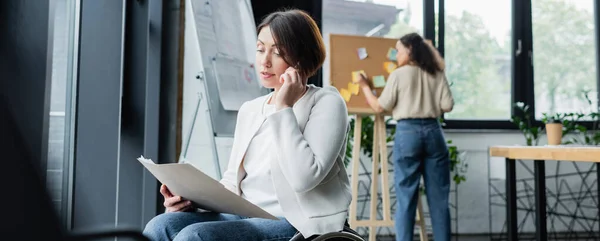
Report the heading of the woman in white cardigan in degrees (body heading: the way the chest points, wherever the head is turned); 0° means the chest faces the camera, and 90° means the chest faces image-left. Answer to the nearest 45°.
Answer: approximately 45°

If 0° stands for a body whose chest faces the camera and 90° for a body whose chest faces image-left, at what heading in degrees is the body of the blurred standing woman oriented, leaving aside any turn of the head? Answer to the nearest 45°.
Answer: approximately 135°

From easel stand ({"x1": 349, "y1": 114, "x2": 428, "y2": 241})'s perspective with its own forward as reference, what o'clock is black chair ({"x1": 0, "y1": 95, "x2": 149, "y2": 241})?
The black chair is roughly at 12 o'clock from the easel stand.

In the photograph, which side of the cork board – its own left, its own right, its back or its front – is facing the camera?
front

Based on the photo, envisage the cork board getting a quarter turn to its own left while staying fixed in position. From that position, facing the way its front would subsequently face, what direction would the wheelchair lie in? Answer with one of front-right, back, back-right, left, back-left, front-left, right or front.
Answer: right

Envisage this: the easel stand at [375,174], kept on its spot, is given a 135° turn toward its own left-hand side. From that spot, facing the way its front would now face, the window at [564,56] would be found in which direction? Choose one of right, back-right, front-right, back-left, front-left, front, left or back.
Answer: front

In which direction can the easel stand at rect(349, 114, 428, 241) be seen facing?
toward the camera

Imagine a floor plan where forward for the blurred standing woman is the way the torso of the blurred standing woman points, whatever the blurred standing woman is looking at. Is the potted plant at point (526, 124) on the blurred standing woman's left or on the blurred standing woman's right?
on the blurred standing woman's right

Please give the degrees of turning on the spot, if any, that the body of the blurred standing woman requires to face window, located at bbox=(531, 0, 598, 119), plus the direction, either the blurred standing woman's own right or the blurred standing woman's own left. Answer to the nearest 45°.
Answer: approximately 90° to the blurred standing woman's own right

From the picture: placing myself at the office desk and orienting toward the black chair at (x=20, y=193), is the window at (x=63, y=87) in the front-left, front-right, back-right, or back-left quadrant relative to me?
front-right

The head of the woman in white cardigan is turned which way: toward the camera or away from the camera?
toward the camera

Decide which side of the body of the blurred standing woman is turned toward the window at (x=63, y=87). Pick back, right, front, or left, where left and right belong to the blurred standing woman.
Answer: left

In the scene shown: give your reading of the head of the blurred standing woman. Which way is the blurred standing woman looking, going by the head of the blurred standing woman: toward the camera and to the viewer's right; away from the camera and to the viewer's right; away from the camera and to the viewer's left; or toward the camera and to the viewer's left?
away from the camera and to the viewer's left
